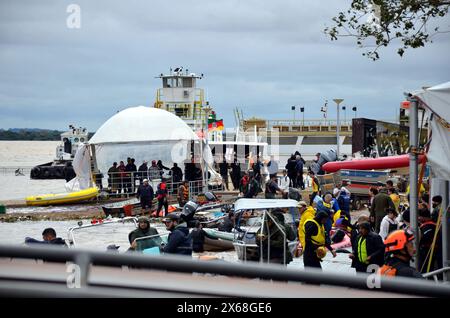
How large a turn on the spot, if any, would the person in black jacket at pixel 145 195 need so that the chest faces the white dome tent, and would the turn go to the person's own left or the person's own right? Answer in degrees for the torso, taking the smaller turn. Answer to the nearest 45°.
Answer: approximately 180°

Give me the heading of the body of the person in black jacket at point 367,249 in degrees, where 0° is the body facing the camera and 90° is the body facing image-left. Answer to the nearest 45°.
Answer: approximately 45°
